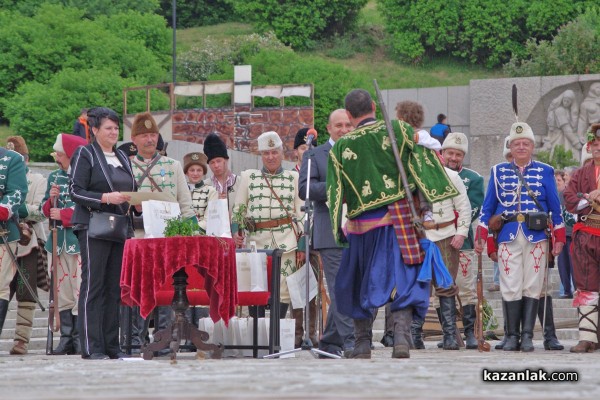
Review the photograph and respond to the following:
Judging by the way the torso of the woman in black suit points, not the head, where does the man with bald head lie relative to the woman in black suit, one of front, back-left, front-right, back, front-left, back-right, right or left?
front-left

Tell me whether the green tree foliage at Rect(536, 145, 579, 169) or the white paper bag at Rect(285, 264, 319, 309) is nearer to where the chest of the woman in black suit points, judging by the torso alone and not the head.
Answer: the white paper bag

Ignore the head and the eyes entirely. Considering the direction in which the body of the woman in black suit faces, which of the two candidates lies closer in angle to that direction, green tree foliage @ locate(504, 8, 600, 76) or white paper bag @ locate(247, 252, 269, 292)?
the white paper bag

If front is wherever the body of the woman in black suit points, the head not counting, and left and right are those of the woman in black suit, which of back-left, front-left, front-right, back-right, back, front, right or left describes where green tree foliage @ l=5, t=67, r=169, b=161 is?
back-left

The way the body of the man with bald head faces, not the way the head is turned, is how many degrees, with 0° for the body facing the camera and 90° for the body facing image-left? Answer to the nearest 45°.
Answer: approximately 315°

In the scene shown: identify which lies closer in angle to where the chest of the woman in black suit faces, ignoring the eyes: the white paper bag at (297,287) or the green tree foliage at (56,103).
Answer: the white paper bag

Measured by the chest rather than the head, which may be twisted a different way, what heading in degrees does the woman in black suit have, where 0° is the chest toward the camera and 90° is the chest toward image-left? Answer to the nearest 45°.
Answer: approximately 315°

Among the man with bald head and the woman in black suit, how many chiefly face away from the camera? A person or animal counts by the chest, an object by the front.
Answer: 0

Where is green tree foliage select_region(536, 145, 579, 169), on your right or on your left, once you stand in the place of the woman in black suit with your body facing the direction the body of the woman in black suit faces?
on your left
